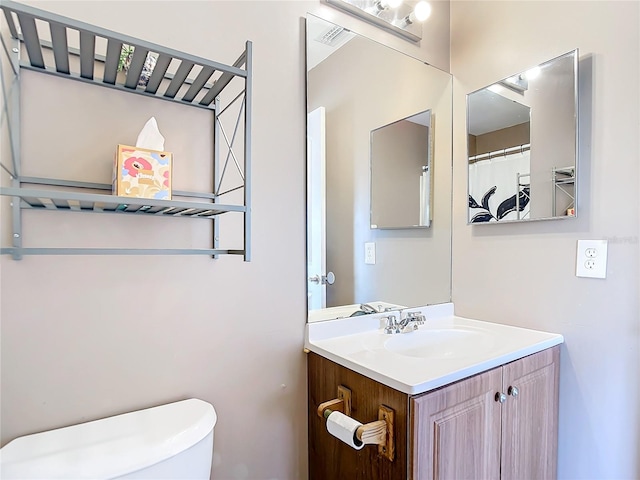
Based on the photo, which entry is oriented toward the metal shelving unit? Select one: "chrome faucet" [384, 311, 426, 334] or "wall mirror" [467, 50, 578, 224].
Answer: the wall mirror

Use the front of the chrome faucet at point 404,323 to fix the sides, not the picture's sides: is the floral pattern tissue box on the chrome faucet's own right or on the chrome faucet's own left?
on the chrome faucet's own right

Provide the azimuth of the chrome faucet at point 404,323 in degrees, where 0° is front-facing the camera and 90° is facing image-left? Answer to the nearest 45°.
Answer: approximately 315°

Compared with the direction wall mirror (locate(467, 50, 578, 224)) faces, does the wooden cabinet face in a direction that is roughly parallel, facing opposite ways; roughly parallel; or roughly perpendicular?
roughly perpendicular

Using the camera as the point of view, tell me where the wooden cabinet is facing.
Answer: facing the viewer and to the right of the viewer

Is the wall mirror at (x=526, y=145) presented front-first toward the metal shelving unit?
yes

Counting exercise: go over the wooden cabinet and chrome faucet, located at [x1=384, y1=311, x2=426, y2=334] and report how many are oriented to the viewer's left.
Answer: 0

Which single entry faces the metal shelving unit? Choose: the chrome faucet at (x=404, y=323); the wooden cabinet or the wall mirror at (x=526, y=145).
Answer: the wall mirror

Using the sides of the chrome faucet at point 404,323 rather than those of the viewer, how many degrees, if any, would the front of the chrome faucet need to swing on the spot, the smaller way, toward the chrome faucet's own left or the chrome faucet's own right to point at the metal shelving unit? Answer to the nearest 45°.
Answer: approximately 90° to the chrome faucet's own right

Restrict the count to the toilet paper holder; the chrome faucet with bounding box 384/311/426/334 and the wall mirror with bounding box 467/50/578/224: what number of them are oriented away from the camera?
0

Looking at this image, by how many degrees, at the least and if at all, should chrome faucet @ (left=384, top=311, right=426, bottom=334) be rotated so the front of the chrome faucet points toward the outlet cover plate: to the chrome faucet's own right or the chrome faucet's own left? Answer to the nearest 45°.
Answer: approximately 45° to the chrome faucet's own left
